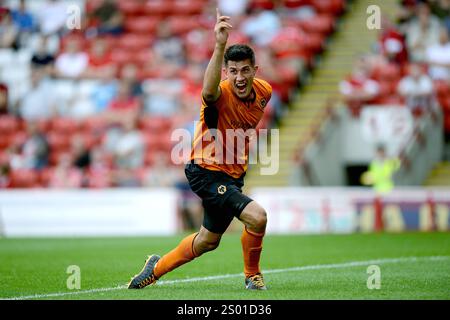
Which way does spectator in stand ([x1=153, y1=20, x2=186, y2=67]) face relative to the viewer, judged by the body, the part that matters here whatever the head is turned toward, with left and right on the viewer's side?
facing the viewer

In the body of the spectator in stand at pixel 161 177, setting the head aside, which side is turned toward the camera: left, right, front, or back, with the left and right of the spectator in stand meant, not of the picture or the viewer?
front

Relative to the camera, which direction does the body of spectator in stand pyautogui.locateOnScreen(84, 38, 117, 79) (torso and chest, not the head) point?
toward the camera

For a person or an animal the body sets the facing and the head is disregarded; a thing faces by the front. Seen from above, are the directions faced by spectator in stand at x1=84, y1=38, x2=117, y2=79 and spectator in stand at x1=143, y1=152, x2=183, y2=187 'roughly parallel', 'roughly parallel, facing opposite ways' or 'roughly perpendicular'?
roughly parallel

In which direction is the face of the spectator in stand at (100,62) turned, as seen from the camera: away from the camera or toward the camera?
toward the camera

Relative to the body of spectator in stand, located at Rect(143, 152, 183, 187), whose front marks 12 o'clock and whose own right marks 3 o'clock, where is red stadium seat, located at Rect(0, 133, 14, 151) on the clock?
The red stadium seat is roughly at 4 o'clock from the spectator in stand.

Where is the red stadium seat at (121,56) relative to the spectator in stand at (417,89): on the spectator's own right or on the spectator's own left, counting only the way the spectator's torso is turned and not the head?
on the spectator's own right

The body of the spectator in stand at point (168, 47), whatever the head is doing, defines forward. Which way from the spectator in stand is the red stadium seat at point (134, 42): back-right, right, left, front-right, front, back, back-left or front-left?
back-right

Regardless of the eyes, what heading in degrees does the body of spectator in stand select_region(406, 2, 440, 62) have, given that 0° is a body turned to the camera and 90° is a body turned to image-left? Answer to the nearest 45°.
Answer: approximately 0°

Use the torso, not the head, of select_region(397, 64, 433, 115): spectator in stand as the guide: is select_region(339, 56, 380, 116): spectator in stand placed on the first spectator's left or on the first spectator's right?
on the first spectator's right

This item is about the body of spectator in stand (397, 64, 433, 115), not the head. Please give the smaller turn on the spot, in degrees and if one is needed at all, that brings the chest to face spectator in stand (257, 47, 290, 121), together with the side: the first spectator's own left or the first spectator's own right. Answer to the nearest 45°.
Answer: approximately 90° to the first spectator's own right

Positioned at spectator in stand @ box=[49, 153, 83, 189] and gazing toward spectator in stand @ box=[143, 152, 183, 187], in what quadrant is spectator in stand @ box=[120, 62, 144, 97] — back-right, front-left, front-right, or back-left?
front-left

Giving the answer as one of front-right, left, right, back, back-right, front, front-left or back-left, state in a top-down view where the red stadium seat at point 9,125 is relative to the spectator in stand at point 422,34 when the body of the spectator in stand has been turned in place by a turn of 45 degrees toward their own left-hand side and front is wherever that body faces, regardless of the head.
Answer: back-right

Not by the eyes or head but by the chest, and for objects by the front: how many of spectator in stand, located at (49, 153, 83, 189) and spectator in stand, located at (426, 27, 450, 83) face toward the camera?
2

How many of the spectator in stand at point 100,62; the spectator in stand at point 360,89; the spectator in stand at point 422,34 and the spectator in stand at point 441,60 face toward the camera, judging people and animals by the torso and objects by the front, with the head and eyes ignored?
4
